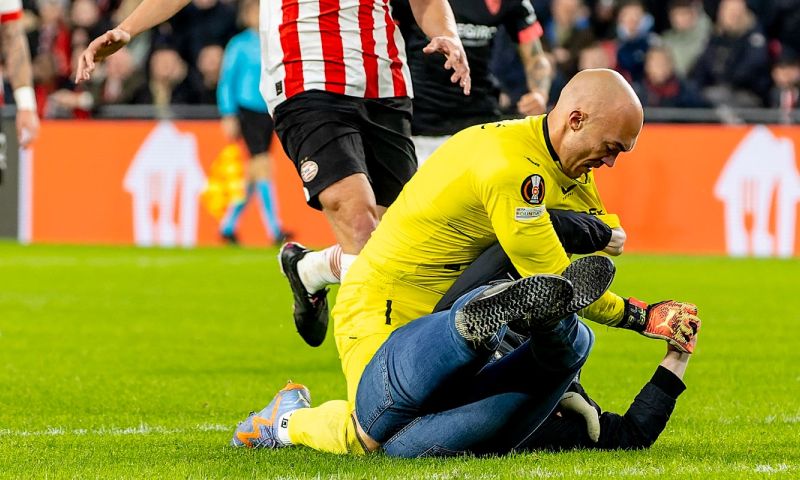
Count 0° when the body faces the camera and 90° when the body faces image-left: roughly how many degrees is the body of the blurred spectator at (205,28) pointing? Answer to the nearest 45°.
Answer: approximately 0°

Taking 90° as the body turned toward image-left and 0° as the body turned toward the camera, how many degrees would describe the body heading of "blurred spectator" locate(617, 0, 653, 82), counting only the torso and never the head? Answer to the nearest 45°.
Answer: approximately 0°

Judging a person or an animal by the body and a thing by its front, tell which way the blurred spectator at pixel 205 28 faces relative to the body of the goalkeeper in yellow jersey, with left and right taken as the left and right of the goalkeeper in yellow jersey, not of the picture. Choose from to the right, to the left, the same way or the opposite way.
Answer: to the right

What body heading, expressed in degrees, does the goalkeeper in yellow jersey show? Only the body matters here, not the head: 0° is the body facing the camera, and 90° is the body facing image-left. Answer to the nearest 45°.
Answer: approximately 270°

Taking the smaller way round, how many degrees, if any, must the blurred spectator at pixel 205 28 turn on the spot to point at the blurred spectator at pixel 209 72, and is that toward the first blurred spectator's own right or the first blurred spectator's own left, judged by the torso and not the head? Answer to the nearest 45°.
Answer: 0° — they already face them

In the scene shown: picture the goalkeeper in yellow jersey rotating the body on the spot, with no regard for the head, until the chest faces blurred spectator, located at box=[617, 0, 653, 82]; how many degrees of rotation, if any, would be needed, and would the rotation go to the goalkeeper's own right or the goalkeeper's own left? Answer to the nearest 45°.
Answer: approximately 90° to the goalkeeper's own left

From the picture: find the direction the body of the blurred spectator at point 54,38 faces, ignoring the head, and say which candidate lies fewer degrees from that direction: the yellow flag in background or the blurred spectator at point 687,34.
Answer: the yellow flag in background

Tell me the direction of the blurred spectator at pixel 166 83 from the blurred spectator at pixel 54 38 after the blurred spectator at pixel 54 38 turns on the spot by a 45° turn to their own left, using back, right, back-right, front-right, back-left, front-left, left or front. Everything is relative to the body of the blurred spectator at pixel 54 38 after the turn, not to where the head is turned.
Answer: front

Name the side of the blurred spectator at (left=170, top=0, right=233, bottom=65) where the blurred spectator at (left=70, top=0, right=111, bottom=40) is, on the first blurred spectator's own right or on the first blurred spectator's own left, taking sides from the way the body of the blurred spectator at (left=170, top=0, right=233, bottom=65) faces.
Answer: on the first blurred spectator's own right

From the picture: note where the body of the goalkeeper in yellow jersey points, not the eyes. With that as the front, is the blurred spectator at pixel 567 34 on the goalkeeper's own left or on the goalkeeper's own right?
on the goalkeeper's own left

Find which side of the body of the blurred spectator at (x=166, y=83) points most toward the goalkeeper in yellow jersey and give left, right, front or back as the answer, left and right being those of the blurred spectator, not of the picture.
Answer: front

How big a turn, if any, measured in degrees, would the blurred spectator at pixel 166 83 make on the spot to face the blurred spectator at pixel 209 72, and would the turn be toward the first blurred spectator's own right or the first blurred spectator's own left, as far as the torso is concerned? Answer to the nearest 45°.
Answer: approximately 45° to the first blurred spectator's own left

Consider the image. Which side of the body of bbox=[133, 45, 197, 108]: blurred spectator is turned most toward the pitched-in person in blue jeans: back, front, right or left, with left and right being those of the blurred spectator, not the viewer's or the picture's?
front

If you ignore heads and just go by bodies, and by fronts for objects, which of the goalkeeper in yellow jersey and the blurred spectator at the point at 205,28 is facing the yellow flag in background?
the blurred spectator

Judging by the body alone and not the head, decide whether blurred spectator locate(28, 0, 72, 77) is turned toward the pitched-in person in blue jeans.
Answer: yes
